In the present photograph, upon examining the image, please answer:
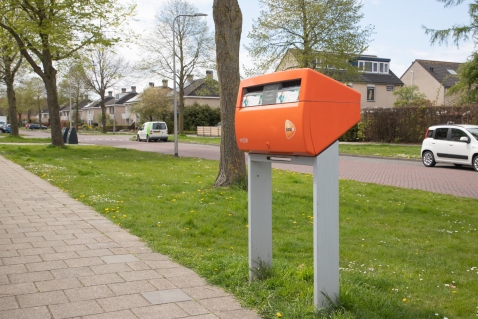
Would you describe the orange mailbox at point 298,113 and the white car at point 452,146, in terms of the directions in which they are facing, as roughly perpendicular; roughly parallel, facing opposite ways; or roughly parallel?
roughly perpendicular

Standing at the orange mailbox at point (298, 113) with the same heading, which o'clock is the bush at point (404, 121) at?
The bush is roughly at 5 o'clock from the orange mailbox.

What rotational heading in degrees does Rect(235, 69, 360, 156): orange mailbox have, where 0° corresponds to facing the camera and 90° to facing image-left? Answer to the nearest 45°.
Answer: approximately 45°

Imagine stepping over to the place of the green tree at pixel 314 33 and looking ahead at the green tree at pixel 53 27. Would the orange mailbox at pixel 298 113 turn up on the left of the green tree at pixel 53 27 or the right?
left

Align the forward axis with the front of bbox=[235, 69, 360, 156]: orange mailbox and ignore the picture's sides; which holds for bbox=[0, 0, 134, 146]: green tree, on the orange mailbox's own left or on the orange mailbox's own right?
on the orange mailbox's own right

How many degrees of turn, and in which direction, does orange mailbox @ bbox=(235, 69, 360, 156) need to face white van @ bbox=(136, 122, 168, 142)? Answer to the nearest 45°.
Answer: approximately 135° to its right
